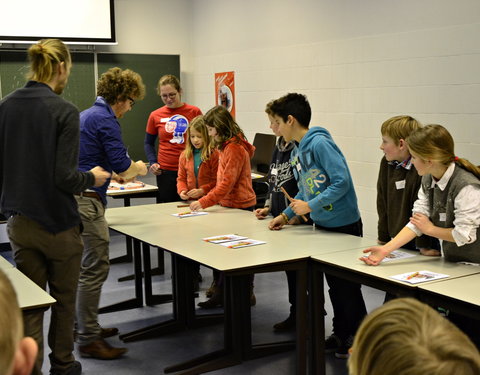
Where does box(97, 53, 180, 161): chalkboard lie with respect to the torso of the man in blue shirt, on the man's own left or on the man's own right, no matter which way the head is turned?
on the man's own left

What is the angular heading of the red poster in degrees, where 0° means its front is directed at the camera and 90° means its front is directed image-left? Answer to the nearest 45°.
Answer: approximately 45°

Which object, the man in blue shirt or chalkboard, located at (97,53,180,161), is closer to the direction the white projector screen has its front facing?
the man in blue shirt

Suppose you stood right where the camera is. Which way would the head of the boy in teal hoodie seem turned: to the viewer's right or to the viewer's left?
to the viewer's left

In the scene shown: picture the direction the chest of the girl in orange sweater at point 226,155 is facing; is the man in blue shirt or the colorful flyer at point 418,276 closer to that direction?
the man in blue shirt

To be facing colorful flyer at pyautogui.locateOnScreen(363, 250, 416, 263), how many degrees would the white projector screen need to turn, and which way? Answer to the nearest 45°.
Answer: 0° — it already faces it

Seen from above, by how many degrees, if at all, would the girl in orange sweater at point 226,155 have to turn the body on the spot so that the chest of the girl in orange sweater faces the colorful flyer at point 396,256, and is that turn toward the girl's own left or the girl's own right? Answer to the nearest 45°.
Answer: approximately 135° to the girl's own left

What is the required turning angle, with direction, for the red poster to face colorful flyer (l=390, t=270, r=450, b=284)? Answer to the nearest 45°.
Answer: approximately 45° to its left

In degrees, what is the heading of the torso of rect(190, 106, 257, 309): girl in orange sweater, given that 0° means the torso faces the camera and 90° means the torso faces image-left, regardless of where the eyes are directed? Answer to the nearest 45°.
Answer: approximately 90°
